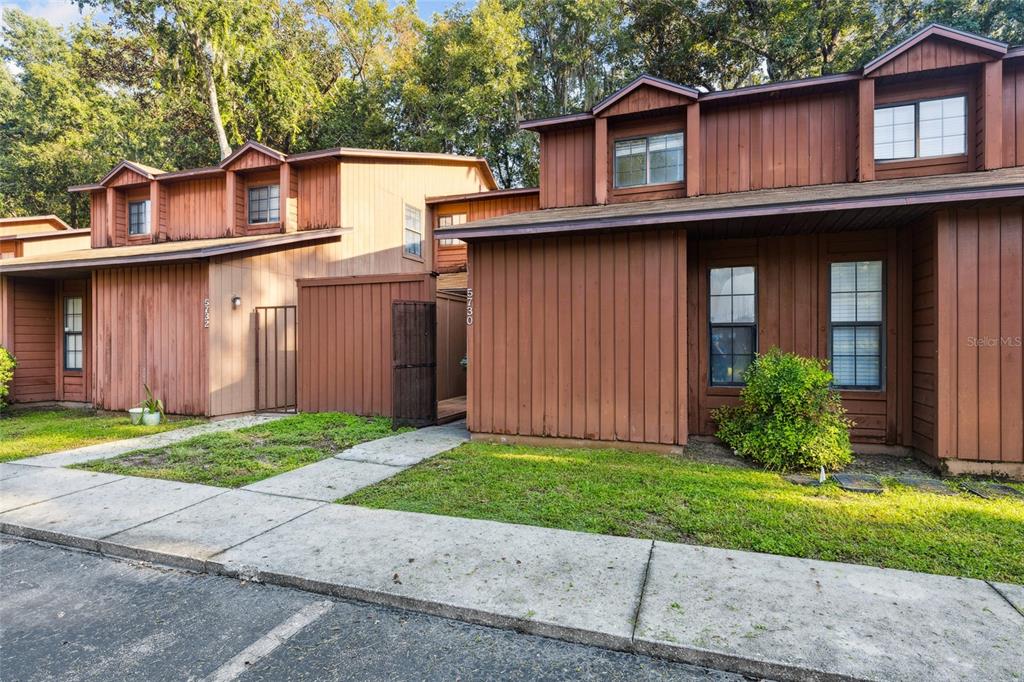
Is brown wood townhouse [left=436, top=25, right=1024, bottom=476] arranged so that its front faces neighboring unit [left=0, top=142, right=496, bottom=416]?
no

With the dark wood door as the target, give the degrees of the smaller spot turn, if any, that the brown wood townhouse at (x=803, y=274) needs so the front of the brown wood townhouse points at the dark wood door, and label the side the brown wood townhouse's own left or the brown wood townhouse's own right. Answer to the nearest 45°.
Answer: approximately 90° to the brown wood townhouse's own right

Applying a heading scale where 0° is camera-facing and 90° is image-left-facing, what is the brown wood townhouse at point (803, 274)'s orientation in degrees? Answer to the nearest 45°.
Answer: approximately 0°

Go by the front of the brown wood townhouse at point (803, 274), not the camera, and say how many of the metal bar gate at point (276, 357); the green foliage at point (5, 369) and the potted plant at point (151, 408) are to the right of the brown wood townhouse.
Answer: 3

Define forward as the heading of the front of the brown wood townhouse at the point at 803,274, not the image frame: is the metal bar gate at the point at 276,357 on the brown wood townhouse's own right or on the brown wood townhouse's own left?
on the brown wood townhouse's own right

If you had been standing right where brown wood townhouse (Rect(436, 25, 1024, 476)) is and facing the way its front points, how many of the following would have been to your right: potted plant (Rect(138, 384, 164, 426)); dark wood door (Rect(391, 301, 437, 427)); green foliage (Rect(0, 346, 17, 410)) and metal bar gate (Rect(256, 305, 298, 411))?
4

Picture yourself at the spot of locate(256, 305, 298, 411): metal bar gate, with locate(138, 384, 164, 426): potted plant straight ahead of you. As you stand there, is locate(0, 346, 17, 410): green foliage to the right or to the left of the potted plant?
right

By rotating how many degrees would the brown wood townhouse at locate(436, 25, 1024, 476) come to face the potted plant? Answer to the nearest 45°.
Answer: approximately 90° to its right

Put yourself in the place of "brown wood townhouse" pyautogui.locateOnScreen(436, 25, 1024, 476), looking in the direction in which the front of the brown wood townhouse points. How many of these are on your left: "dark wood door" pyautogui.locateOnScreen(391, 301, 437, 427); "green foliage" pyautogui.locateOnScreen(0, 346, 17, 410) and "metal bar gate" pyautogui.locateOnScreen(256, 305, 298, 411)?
0

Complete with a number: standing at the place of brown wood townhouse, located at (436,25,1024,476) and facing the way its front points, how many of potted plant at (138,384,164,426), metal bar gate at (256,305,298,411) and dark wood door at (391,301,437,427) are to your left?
0

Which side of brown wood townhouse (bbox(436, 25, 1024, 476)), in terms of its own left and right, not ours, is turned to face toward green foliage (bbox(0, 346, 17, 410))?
right
